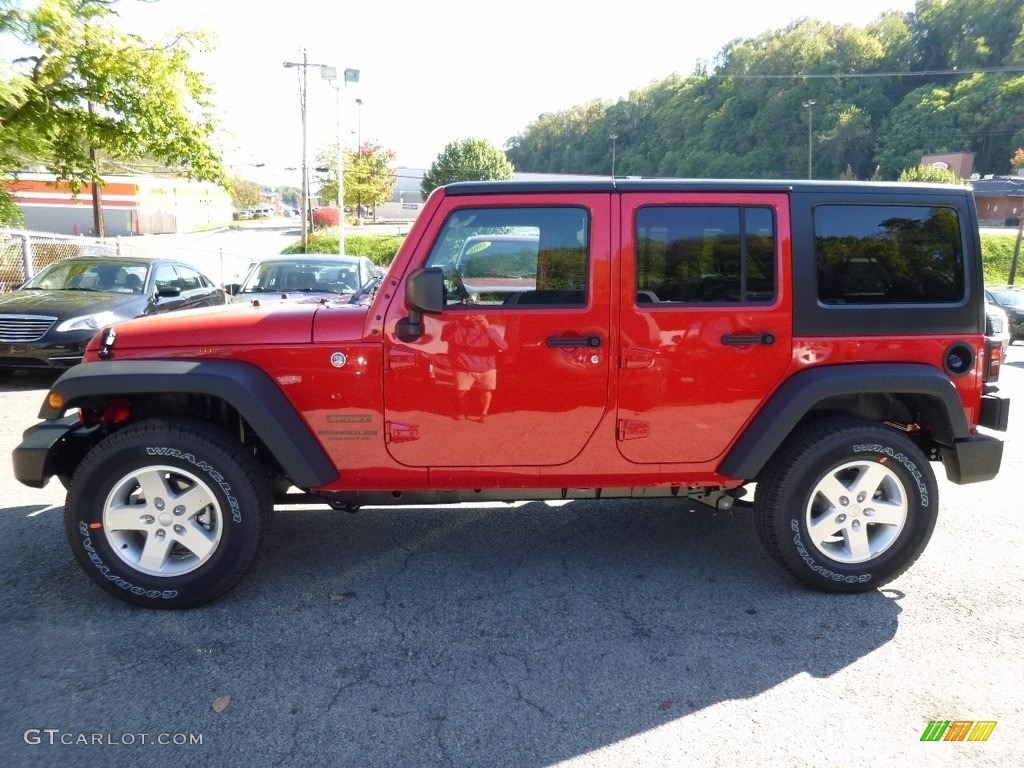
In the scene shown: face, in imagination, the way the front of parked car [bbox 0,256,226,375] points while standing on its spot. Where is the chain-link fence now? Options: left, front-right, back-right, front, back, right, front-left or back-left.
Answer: back-right

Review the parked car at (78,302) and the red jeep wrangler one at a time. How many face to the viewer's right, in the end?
0

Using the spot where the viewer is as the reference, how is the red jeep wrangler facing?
facing to the left of the viewer

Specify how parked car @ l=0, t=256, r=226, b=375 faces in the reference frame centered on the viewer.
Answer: facing the viewer and to the left of the viewer

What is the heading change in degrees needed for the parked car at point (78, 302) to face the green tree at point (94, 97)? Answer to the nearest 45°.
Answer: approximately 135° to its right

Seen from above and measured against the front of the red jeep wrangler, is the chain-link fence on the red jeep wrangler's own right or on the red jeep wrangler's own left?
on the red jeep wrangler's own right

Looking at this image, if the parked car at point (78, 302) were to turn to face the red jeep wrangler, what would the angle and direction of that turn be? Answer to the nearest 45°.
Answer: approximately 45° to its left

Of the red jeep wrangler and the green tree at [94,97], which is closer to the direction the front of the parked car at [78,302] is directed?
the red jeep wrangler
